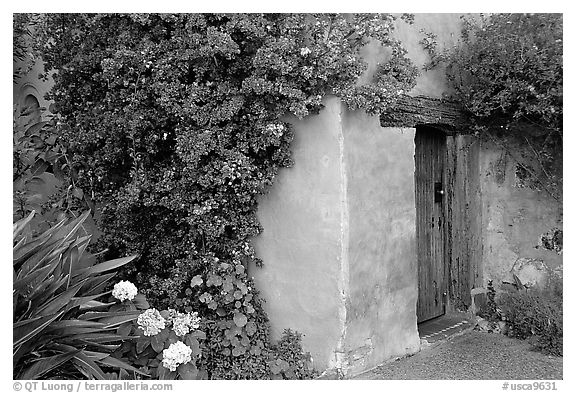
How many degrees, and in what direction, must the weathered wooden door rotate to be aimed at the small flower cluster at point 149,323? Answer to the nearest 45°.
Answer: approximately 90° to its right

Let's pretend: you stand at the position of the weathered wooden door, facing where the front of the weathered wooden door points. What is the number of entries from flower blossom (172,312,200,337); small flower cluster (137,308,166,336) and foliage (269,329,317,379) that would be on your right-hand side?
3

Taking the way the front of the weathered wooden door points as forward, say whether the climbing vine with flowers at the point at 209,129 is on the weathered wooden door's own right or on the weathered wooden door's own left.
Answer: on the weathered wooden door's own right

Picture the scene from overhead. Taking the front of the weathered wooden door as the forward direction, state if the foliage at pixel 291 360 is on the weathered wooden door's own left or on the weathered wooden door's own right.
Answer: on the weathered wooden door's own right

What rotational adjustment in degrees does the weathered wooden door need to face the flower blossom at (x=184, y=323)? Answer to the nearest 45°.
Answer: approximately 90° to its right
